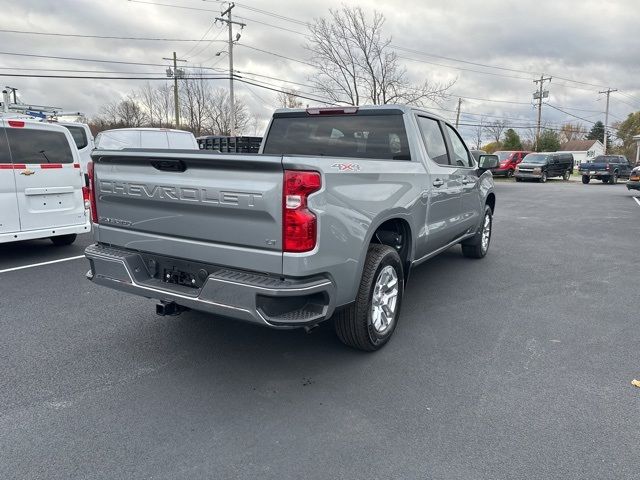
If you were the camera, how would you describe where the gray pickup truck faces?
facing away from the viewer and to the right of the viewer

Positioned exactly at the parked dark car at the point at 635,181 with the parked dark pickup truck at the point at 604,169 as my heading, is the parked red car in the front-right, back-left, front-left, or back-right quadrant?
front-left

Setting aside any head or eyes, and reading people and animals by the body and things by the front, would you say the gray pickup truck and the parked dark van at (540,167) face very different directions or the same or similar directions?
very different directions

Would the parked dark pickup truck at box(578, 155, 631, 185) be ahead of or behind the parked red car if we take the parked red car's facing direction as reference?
behind

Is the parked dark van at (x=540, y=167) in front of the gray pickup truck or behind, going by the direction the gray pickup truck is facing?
in front

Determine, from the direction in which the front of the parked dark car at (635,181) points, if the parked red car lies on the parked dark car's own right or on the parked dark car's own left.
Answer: on the parked dark car's own right

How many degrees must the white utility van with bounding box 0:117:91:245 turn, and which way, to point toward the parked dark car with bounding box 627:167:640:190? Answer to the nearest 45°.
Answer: approximately 90° to its right

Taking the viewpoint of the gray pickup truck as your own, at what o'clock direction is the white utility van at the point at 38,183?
The white utility van is roughly at 9 o'clock from the gray pickup truck.

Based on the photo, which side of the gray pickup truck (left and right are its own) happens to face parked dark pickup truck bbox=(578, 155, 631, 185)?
front

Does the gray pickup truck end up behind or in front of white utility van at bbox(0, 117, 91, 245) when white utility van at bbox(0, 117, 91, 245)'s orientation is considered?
behind

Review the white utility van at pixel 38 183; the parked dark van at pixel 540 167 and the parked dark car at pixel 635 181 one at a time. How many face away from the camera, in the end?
1

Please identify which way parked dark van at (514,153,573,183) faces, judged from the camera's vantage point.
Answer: facing the viewer and to the left of the viewer

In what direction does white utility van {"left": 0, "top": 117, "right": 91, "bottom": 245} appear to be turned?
away from the camera
